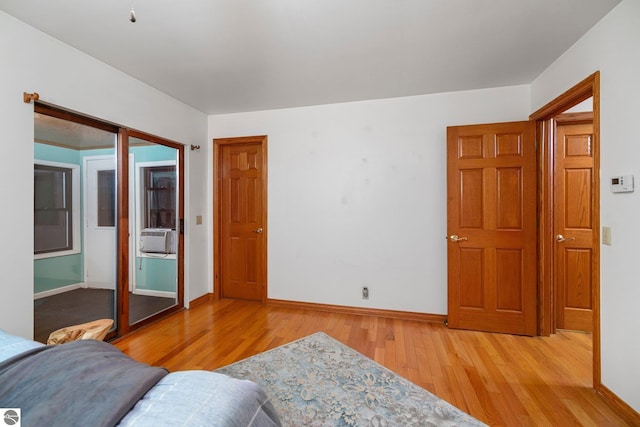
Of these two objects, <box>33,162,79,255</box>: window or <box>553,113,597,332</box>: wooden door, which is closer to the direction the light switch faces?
the window

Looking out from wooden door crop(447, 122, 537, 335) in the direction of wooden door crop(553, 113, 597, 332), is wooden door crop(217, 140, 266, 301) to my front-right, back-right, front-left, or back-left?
back-left

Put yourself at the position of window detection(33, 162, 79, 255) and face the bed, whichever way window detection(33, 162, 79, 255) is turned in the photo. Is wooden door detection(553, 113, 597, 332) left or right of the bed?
left

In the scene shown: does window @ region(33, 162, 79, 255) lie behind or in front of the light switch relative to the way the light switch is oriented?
in front

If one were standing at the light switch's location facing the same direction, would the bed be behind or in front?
in front

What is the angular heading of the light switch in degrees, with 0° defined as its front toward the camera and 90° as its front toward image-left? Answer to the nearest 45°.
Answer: approximately 45°

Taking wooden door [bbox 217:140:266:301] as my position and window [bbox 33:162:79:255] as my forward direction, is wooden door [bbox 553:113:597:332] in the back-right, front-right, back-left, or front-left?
back-left
